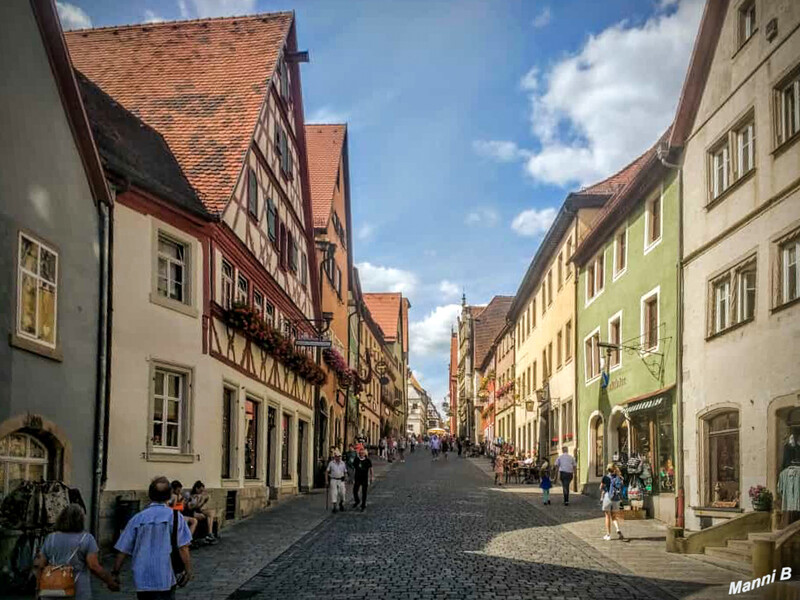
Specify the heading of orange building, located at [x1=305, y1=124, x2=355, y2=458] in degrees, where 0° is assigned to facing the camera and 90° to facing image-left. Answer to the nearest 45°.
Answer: approximately 270°

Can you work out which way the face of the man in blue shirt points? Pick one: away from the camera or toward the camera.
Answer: away from the camera

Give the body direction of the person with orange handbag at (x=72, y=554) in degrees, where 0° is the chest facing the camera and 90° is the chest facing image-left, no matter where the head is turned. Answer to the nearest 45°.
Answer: approximately 180°

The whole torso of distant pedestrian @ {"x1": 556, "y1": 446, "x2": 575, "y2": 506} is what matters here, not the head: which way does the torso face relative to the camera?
away from the camera

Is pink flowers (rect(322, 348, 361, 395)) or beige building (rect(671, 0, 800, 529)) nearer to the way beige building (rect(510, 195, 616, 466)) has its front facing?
the pink flowers

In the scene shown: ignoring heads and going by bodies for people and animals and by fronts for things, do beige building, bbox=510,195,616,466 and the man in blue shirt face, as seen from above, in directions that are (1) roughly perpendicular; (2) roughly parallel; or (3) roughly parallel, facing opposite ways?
roughly perpendicular

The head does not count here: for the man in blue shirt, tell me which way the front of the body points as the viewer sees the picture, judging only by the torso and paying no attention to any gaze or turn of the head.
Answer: away from the camera

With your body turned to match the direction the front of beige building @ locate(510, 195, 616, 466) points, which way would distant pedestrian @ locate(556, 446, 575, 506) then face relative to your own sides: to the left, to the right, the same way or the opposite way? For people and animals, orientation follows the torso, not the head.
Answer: to the right

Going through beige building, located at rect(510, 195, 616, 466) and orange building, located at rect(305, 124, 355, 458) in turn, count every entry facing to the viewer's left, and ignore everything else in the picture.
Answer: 1

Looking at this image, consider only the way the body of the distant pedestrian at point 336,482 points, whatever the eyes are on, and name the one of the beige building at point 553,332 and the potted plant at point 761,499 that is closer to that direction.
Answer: the potted plant

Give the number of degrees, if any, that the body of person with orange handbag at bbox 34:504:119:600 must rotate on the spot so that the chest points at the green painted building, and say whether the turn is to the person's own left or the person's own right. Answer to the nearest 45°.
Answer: approximately 45° to the person's own right

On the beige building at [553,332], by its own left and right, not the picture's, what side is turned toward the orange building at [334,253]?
front

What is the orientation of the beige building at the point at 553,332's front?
to the viewer's left
